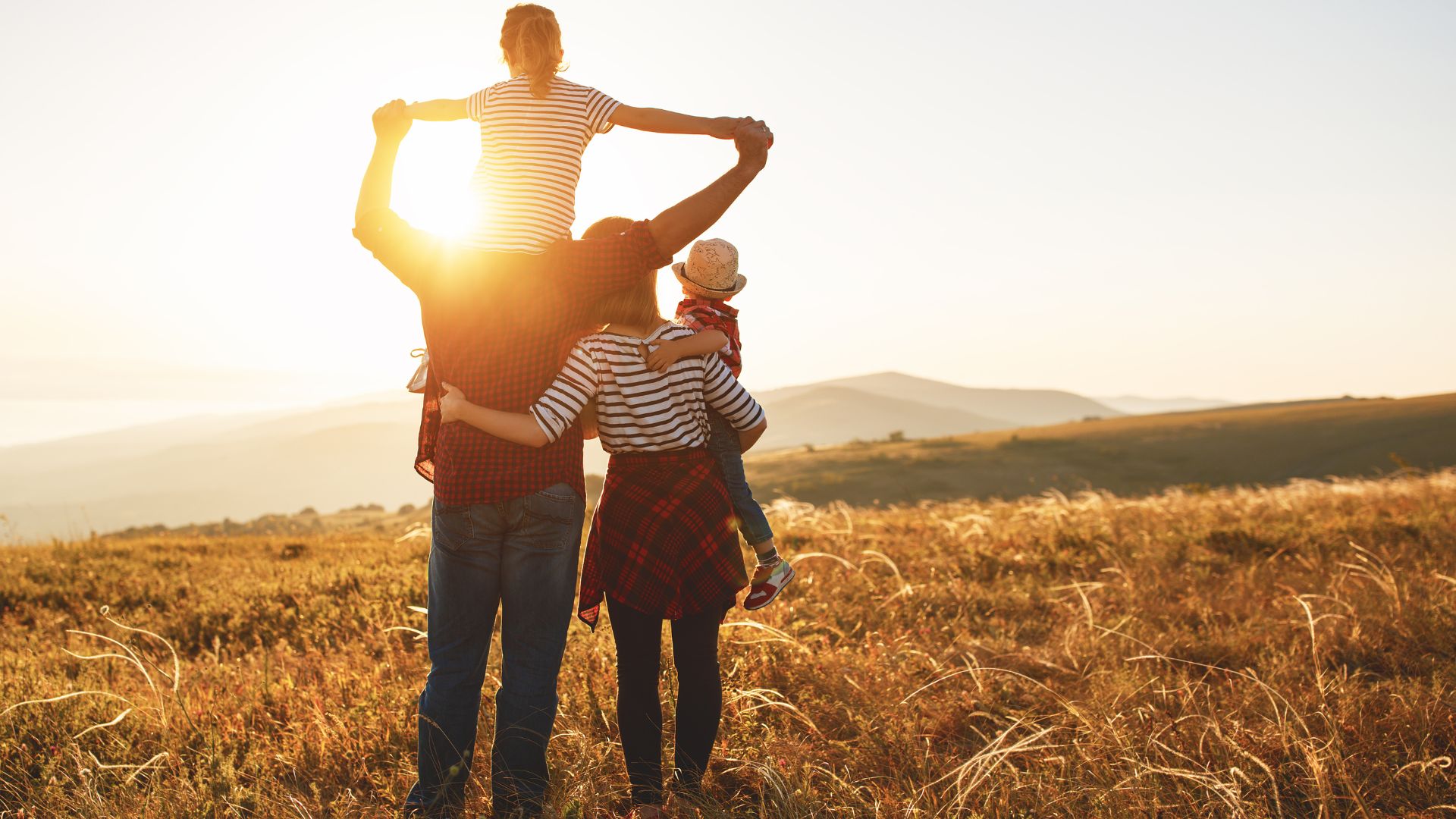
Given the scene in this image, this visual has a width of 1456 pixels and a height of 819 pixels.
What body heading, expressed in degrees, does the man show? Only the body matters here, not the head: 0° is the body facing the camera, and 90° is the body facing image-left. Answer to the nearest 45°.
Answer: approximately 180°

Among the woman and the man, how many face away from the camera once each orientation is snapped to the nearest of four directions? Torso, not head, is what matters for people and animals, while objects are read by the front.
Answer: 2

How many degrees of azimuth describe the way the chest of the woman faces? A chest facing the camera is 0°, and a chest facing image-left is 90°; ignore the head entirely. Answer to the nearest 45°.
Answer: approximately 180°
